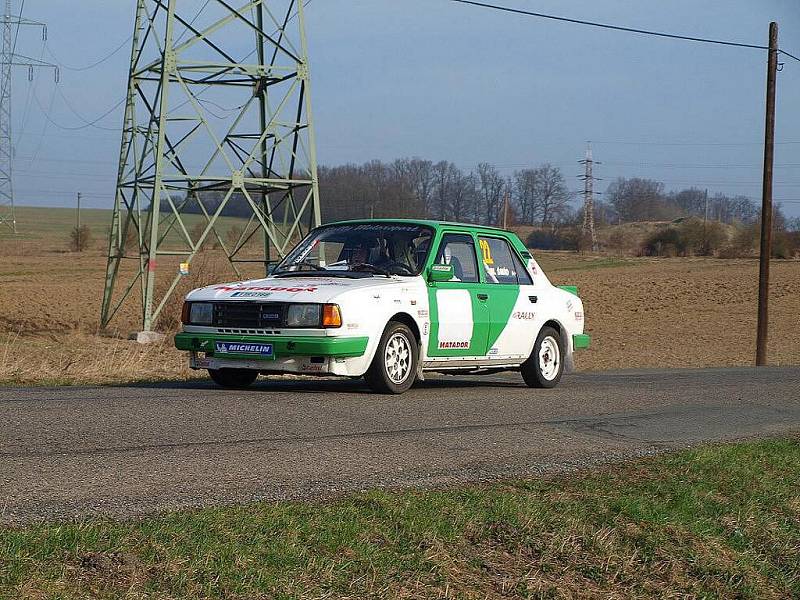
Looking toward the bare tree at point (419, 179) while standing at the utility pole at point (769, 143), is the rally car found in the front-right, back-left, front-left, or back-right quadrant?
back-left

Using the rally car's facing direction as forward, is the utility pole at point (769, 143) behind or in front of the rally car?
behind

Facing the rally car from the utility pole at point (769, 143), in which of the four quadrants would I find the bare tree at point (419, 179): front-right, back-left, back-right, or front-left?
back-right

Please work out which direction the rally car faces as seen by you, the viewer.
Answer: facing the viewer and to the left of the viewer
